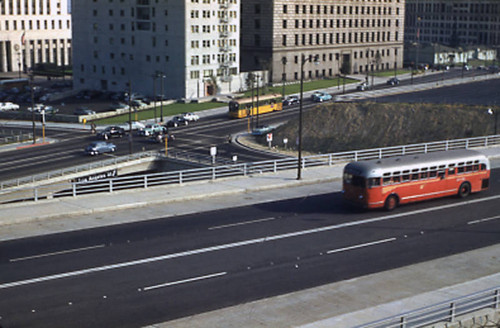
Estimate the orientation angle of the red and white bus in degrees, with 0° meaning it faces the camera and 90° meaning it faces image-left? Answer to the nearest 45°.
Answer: approximately 45°

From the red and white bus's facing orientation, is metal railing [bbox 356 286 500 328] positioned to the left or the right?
on its left
